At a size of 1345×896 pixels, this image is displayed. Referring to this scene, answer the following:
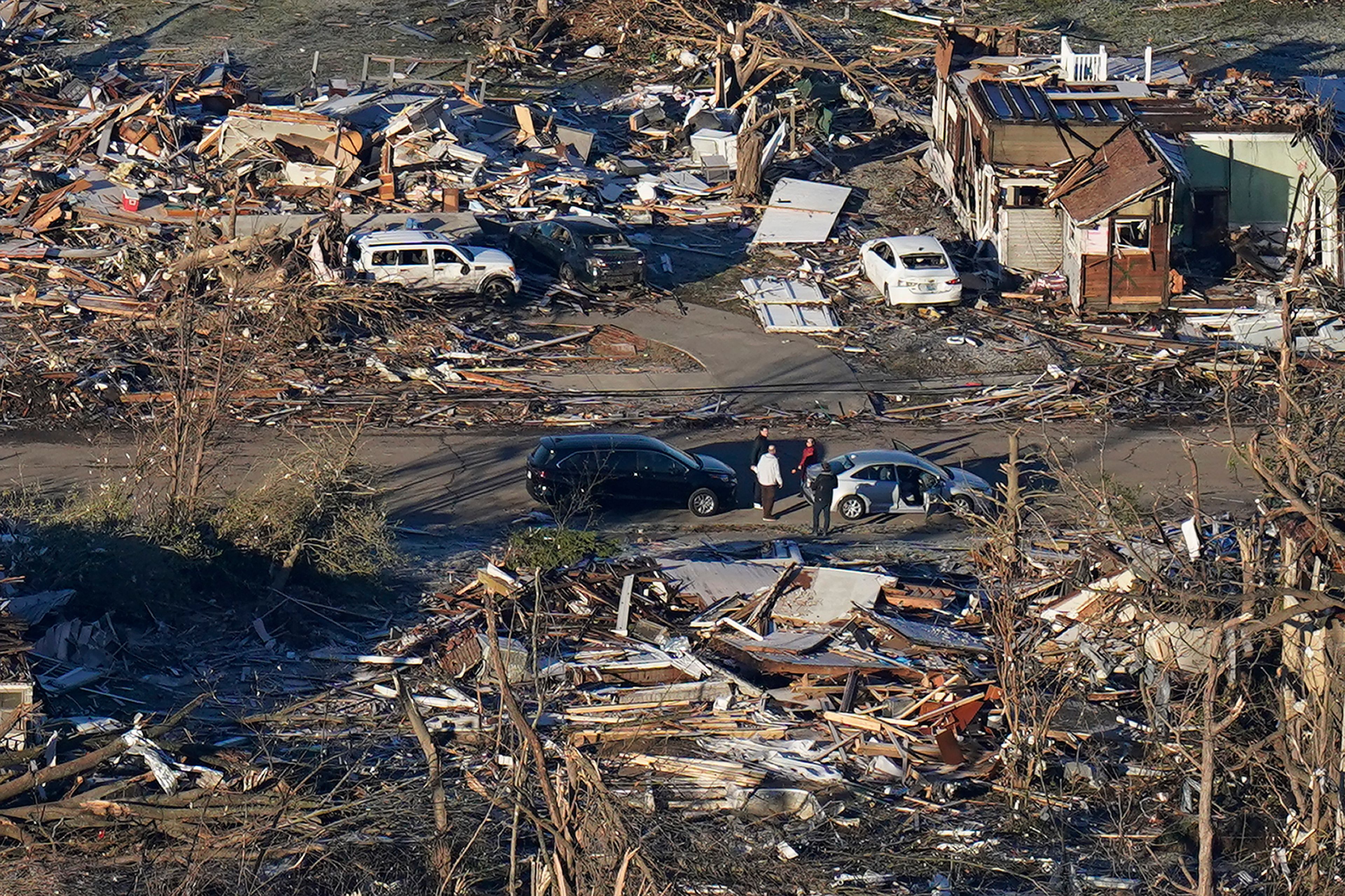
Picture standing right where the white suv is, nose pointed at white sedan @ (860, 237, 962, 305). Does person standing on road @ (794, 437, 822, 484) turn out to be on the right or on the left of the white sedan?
right

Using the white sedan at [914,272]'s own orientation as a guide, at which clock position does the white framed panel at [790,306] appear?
The white framed panel is roughly at 10 o'clock from the white sedan.

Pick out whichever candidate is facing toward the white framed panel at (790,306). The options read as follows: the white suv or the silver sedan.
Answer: the white suv

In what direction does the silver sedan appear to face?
to the viewer's right

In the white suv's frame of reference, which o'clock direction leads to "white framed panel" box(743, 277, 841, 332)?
The white framed panel is roughly at 12 o'clock from the white suv.

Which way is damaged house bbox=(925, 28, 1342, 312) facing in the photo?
toward the camera

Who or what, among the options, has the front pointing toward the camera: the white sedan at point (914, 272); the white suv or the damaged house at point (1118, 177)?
the damaged house

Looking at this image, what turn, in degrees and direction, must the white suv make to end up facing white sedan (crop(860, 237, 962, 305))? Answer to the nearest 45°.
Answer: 0° — it already faces it

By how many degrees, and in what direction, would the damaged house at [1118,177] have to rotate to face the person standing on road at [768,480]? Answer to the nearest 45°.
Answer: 0° — it already faces them

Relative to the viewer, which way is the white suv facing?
to the viewer's right

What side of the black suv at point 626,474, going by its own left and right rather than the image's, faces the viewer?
right

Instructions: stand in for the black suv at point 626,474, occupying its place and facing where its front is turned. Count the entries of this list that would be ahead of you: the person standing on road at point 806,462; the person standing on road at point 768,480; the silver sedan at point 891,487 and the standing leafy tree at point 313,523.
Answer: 3

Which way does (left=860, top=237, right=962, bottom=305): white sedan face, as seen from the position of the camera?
facing away from the viewer and to the left of the viewer

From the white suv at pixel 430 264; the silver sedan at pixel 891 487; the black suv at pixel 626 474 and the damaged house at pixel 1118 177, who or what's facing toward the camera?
the damaged house

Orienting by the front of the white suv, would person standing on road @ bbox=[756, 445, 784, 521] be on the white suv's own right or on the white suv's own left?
on the white suv's own right
